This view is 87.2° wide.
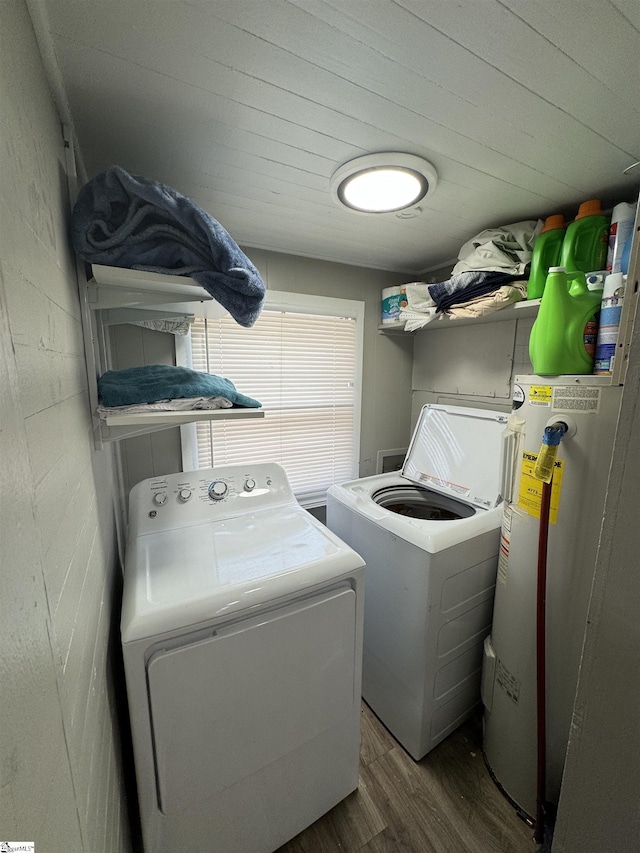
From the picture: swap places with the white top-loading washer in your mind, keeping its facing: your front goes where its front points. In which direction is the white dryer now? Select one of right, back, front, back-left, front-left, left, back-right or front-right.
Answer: front

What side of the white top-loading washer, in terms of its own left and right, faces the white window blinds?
right

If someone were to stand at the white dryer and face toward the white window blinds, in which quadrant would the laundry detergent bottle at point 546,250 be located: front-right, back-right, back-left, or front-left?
front-right

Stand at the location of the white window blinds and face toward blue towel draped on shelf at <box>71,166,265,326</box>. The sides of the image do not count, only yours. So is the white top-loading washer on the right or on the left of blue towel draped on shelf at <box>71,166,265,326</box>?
left

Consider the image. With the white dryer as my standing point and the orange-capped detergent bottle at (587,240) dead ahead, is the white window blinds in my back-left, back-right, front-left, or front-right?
front-left

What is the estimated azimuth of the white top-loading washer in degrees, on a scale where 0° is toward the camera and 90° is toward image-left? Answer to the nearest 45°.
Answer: approximately 45°

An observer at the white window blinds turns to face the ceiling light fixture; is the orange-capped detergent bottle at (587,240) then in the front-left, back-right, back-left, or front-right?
front-left

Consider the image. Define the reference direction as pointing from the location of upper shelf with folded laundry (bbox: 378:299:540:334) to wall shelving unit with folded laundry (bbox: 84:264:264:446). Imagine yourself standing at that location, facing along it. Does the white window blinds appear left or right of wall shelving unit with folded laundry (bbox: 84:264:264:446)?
right

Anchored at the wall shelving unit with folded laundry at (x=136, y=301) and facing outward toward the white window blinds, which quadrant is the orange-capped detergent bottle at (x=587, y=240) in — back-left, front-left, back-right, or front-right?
front-right
